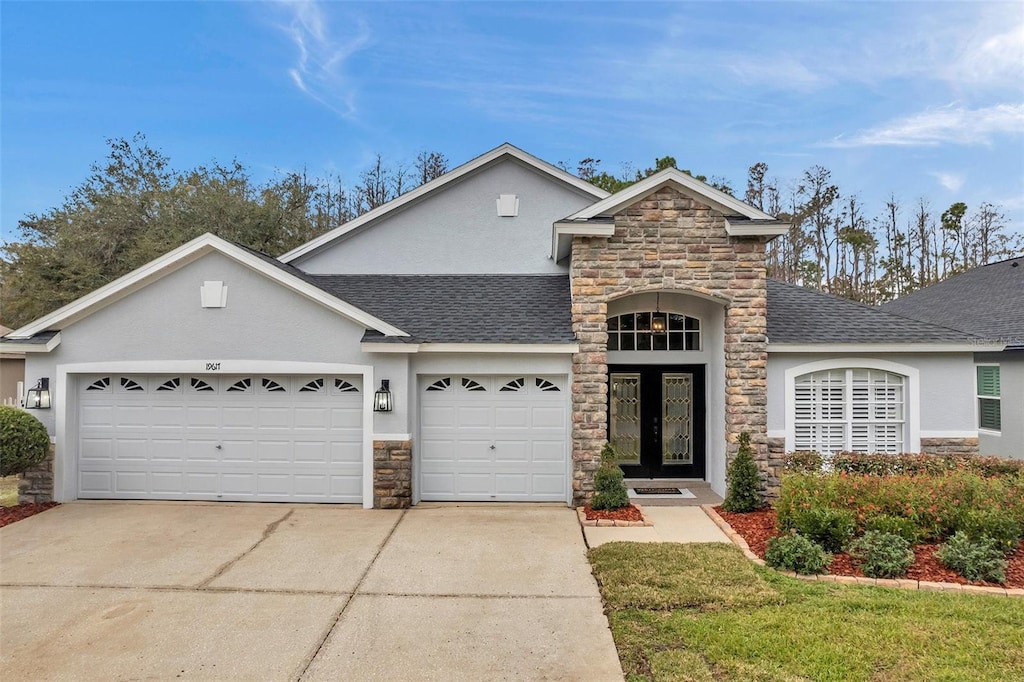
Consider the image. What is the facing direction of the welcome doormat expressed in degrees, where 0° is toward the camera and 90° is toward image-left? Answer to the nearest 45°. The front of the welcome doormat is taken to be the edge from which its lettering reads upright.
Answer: approximately 0°

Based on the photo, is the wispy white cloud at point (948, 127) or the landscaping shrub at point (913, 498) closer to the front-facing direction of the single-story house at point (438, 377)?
the landscaping shrub

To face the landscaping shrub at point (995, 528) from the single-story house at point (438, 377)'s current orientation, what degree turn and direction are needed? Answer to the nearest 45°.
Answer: approximately 45° to its left

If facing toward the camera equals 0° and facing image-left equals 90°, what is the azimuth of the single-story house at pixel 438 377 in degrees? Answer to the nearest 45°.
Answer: approximately 0°

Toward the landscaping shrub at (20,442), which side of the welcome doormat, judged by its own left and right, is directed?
right

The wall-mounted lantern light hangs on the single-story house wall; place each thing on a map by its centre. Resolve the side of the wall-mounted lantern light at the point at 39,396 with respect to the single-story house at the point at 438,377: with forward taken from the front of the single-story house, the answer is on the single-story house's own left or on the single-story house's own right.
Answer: on the single-story house's own right
